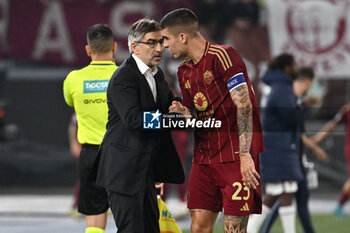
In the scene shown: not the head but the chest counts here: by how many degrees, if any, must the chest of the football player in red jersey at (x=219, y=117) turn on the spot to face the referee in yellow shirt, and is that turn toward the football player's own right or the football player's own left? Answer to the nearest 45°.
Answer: approximately 90° to the football player's own right

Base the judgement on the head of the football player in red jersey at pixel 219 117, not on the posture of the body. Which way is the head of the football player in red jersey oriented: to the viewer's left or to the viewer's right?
to the viewer's left

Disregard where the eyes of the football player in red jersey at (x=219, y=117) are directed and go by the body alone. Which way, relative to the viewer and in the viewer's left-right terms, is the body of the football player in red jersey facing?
facing the viewer and to the left of the viewer

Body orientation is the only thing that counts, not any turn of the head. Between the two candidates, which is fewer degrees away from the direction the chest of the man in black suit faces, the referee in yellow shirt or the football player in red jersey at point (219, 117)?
the football player in red jersey

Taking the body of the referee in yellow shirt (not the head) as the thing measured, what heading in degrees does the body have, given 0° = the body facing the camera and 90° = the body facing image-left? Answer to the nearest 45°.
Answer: approximately 180°

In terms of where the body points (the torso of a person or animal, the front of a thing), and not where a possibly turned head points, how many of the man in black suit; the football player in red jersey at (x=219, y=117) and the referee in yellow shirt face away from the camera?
1

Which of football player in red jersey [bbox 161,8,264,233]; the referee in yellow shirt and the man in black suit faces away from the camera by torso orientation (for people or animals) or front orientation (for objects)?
the referee in yellow shirt

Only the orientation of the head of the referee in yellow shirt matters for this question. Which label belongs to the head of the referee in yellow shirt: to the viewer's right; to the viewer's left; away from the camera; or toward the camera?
away from the camera

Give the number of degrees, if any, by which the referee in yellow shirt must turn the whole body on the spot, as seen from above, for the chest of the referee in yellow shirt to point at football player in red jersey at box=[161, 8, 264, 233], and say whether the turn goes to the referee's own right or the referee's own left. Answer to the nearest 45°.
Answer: approximately 135° to the referee's own right

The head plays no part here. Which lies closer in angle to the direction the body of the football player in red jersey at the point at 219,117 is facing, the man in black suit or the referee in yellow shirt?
the man in black suit

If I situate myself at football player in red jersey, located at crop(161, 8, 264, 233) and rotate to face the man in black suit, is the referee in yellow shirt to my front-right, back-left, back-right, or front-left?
front-right

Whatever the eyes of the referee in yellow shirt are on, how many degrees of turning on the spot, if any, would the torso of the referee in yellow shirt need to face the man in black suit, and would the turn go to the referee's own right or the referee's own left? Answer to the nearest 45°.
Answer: approximately 180°

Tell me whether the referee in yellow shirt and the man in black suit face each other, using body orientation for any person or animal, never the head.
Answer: no

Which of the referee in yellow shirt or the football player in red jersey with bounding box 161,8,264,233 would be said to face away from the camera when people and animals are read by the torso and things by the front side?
the referee in yellow shirt
